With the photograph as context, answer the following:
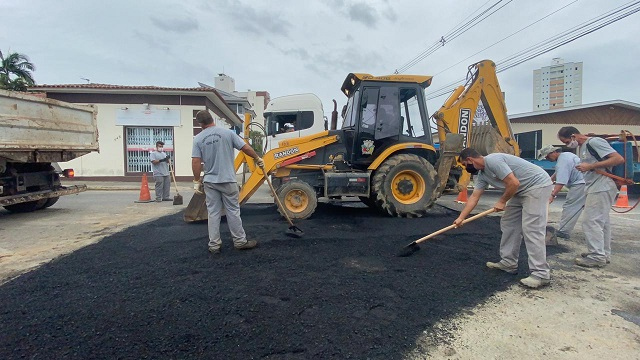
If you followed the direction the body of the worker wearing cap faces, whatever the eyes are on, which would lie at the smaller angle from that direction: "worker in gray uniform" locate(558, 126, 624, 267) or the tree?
the tree

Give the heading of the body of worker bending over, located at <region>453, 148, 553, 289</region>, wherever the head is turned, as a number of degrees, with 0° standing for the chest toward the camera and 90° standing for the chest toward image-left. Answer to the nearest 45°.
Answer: approximately 90°

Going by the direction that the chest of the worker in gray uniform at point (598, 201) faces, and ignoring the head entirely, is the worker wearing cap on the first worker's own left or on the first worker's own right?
on the first worker's own right

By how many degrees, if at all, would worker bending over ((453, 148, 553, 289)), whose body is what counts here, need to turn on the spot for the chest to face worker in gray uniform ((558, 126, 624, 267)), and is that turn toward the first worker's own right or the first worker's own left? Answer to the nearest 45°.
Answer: approximately 135° to the first worker's own right

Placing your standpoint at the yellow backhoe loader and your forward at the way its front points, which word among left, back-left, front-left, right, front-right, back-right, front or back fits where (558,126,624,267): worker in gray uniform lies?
back-left

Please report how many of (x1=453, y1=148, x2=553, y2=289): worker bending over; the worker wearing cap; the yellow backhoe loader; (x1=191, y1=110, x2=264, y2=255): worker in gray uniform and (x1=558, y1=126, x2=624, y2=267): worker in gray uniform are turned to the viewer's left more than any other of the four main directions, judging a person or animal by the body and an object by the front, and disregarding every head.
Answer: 4

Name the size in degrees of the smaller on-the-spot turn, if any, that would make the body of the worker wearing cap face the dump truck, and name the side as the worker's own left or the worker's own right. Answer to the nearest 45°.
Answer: approximately 45° to the worker's own left

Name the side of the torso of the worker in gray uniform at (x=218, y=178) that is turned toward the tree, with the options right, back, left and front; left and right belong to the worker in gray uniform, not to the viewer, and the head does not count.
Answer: left

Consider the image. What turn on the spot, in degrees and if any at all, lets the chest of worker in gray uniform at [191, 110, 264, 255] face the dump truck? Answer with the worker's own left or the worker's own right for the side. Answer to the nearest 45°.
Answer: approximately 90° to the worker's own left

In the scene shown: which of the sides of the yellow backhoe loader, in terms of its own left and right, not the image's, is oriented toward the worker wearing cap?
back

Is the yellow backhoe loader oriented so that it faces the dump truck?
yes

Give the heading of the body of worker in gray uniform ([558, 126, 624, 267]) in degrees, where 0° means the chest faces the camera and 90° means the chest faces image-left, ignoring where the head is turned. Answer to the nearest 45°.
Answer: approximately 90°

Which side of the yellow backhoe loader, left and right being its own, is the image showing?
left

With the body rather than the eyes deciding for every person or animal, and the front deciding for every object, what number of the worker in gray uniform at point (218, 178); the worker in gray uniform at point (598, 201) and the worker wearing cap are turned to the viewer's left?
2
